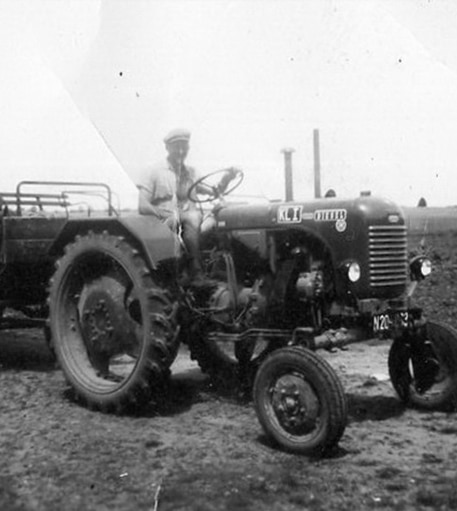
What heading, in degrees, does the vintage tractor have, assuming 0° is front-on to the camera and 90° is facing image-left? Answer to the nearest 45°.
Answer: approximately 315°

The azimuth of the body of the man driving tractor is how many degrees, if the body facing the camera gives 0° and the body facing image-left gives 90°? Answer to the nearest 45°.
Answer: approximately 315°
